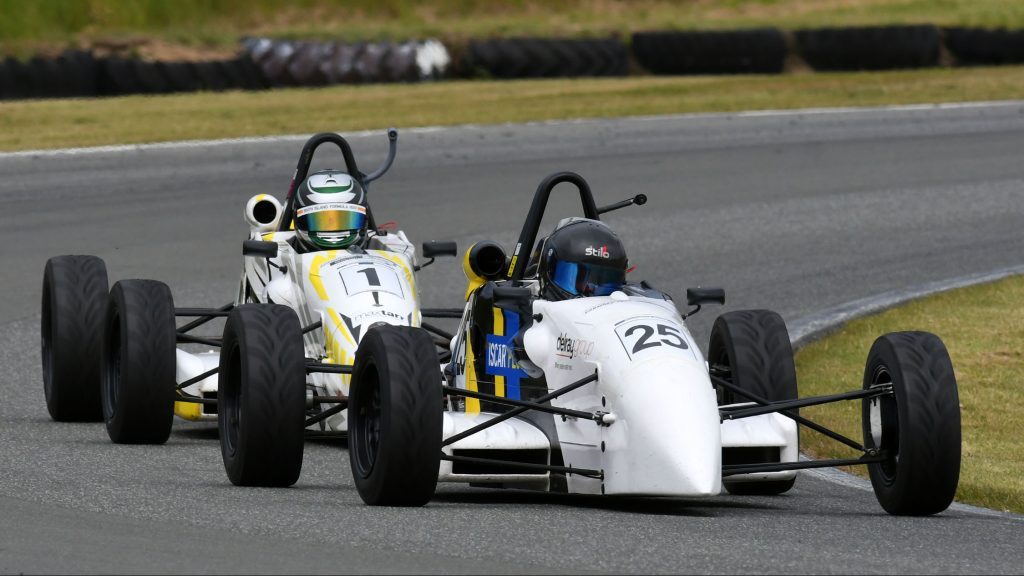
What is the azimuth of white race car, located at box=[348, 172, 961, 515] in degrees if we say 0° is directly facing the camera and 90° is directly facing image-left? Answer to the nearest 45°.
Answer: approximately 315°

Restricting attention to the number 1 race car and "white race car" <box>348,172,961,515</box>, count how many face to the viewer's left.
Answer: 0

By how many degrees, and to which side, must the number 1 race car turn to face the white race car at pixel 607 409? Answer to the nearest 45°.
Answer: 0° — it already faces it

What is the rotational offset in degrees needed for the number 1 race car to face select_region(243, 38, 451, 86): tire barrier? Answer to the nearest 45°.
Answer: approximately 135° to its left

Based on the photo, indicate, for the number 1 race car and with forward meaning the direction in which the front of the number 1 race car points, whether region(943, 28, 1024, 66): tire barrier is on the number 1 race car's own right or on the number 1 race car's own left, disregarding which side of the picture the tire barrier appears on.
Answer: on the number 1 race car's own left

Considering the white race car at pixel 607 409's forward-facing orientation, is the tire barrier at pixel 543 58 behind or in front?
behind

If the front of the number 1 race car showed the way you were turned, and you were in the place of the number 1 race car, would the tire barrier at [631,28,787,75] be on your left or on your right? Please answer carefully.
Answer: on your left

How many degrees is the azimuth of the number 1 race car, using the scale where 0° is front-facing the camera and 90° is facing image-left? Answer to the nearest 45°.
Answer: approximately 315°

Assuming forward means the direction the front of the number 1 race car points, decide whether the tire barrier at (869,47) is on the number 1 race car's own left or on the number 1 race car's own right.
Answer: on the number 1 race car's own left
